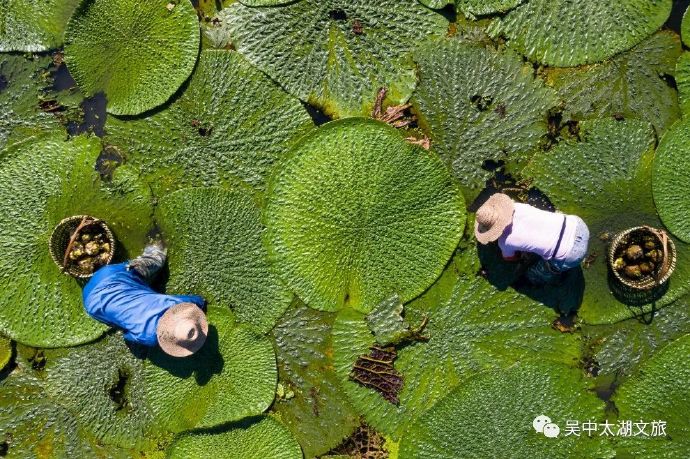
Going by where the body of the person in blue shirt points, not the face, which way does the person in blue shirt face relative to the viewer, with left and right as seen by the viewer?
facing the viewer and to the right of the viewer

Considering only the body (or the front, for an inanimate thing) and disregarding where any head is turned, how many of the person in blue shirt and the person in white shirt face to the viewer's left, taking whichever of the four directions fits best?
1

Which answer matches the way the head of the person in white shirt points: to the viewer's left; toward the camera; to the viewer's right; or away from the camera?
to the viewer's left

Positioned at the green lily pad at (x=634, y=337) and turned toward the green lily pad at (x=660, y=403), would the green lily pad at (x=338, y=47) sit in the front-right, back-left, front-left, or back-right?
back-right

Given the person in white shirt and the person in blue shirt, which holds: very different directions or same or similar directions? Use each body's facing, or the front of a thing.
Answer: very different directions

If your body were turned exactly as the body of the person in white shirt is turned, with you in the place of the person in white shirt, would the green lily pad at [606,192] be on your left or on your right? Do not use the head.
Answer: on your right

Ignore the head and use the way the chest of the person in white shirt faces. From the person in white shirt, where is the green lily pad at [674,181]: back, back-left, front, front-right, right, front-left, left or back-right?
back-right

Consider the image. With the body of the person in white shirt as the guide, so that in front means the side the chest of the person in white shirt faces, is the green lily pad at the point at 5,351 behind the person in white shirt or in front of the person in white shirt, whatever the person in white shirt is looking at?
in front

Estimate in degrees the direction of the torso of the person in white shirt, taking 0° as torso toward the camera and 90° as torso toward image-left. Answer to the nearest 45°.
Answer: approximately 90°

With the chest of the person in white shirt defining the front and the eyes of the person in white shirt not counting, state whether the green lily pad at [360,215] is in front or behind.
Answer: in front
